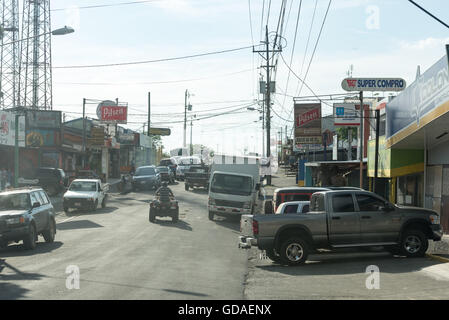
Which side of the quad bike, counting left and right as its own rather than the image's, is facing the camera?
back

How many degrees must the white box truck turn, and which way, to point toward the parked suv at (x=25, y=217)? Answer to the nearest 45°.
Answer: approximately 45° to its right

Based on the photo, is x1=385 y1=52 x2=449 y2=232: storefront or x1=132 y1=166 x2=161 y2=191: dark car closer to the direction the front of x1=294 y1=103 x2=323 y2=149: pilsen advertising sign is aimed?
the storefront

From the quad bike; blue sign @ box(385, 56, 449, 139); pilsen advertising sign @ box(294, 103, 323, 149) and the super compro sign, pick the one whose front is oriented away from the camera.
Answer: the quad bike

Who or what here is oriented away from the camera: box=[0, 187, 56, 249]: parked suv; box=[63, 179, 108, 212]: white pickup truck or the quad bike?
the quad bike

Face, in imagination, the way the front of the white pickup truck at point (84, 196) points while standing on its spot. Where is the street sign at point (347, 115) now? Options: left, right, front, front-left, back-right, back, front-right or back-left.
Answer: back-left

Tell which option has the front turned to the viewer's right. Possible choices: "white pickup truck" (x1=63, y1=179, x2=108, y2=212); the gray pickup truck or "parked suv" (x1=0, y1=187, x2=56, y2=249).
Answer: the gray pickup truck

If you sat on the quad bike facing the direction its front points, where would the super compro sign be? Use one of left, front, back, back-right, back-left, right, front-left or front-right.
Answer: right

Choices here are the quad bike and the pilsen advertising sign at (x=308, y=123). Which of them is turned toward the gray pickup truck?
the pilsen advertising sign

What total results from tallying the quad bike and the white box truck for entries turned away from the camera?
1
